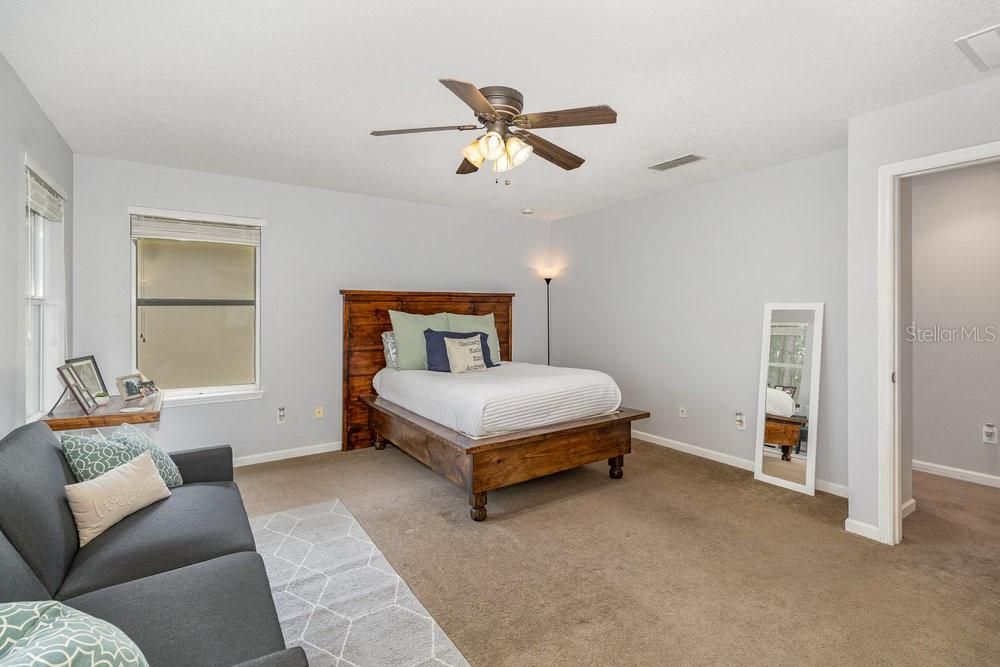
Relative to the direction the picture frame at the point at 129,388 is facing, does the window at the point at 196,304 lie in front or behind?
behind

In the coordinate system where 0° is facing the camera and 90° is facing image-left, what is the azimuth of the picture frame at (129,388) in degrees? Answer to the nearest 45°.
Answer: approximately 0°

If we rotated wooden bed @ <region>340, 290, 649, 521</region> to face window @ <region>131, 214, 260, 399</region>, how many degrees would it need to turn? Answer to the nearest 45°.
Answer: approximately 135° to its right

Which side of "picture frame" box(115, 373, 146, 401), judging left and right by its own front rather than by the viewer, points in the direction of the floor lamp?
left

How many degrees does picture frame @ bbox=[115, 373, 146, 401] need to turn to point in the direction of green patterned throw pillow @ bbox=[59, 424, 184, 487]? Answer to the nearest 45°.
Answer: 0° — it already faces it

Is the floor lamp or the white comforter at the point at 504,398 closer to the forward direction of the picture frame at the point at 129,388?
the white comforter

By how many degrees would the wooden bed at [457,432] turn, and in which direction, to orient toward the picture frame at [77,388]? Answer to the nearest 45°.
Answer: approximately 90° to its right
